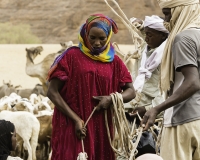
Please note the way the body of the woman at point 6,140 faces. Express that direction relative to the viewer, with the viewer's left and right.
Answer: facing to the right of the viewer

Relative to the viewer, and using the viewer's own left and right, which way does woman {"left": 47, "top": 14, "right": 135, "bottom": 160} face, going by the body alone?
facing the viewer

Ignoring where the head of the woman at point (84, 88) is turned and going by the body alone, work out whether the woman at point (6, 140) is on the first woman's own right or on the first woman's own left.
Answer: on the first woman's own right

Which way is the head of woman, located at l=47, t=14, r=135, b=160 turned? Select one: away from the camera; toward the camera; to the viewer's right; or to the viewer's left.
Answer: toward the camera

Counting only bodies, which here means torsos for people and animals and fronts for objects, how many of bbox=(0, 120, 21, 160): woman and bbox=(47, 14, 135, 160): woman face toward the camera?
1

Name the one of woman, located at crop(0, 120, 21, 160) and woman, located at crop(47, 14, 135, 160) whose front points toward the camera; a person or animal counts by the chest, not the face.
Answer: woman, located at crop(47, 14, 135, 160)
